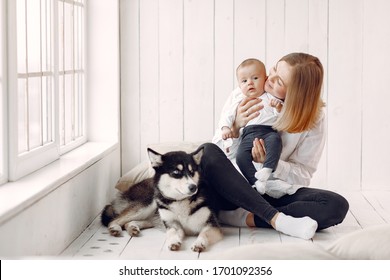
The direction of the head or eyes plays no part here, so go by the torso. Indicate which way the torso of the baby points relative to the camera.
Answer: toward the camera

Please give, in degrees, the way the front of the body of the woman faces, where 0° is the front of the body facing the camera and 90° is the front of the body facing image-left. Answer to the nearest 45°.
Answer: approximately 45°

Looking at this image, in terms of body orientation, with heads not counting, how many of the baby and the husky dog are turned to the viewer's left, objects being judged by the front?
0

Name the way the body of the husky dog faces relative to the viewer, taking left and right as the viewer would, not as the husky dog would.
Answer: facing the viewer and to the right of the viewer

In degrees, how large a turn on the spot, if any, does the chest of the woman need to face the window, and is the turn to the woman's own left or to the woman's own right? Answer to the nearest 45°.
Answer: approximately 45° to the woman's own right
